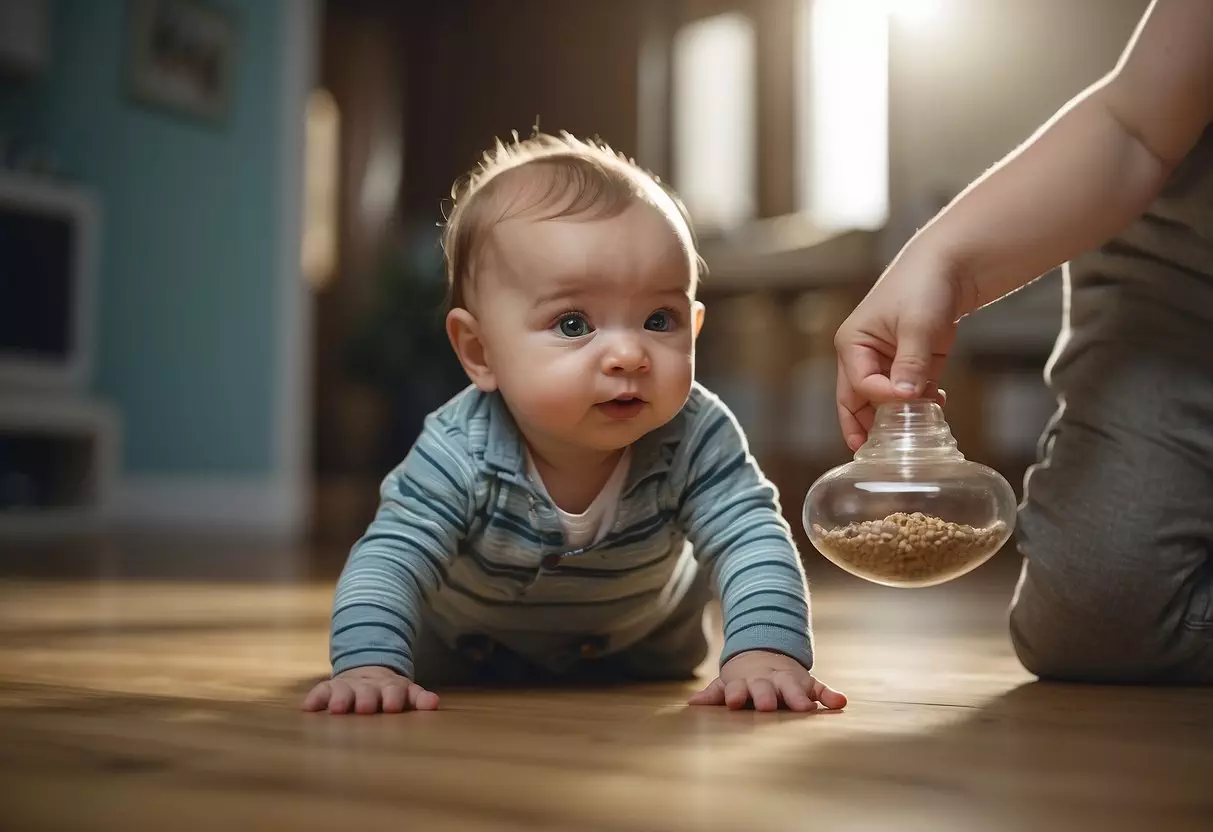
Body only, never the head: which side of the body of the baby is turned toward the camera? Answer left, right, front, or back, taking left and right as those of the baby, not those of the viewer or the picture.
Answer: front

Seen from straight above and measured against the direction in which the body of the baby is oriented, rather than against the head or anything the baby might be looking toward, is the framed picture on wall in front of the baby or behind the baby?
behind

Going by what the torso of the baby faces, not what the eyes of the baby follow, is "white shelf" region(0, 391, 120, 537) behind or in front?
behind
